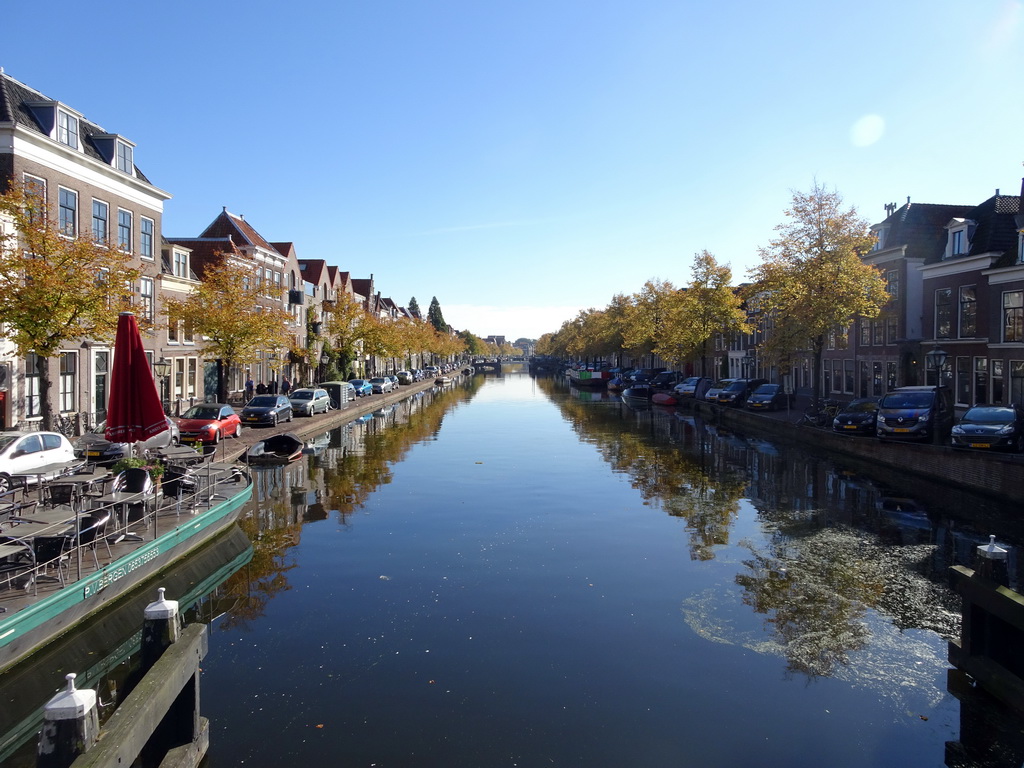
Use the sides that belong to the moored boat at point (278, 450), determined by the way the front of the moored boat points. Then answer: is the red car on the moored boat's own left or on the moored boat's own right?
on the moored boat's own left

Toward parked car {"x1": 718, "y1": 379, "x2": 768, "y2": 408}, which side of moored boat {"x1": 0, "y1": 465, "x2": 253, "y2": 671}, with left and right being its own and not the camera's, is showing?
front

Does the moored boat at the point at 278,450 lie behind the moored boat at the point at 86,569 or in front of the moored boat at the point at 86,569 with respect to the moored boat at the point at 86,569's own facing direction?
in front

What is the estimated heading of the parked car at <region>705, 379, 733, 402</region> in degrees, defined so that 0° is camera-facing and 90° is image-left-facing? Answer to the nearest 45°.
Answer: approximately 45°

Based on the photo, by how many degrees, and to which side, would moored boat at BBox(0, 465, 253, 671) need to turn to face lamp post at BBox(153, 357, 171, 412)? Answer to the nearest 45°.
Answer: approximately 45° to its left

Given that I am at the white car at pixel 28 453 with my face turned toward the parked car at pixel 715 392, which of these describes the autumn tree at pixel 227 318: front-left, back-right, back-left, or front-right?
front-left

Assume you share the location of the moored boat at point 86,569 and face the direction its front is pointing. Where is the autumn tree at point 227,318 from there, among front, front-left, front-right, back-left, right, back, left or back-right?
front-left

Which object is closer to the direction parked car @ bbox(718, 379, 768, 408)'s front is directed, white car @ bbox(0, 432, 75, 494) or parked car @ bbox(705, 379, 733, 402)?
the white car

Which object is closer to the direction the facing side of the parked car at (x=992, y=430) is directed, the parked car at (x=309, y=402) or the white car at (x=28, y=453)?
the white car

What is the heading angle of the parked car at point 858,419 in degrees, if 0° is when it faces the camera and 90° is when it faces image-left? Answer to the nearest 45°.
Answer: approximately 45°

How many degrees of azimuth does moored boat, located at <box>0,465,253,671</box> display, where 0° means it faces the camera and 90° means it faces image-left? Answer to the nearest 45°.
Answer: approximately 225°

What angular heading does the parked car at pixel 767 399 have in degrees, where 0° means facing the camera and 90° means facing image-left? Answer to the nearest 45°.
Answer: approximately 45°
